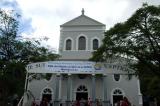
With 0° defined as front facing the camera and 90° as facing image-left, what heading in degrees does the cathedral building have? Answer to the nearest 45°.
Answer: approximately 0°

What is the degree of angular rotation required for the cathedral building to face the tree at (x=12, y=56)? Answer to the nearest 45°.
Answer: approximately 45° to its right

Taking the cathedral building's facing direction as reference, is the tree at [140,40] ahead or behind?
ahead
